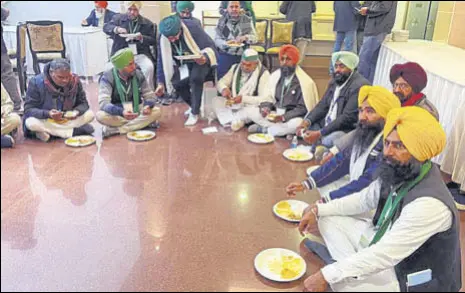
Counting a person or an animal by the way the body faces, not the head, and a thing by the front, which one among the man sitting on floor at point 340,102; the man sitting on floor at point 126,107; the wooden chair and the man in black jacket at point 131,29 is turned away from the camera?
the wooden chair

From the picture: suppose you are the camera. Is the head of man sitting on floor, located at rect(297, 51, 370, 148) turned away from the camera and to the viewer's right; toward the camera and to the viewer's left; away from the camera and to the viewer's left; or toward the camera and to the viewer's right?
toward the camera and to the viewer's left

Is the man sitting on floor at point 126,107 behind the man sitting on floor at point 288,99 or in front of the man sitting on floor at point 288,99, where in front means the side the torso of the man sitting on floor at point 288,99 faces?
in front

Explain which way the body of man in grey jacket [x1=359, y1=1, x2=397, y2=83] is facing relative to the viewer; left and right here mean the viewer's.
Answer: facing to the left of the viewer

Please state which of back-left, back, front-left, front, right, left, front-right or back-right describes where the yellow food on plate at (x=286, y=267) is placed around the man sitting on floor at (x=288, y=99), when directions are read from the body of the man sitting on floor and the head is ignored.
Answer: front-left

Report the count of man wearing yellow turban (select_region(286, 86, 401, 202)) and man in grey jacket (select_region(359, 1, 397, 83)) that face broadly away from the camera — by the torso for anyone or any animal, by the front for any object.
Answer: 0

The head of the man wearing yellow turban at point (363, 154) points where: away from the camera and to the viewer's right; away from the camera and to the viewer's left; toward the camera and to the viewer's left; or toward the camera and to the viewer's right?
toward the camera and to the viewer's left

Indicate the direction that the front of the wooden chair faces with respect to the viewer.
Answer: facing away from the viewer
